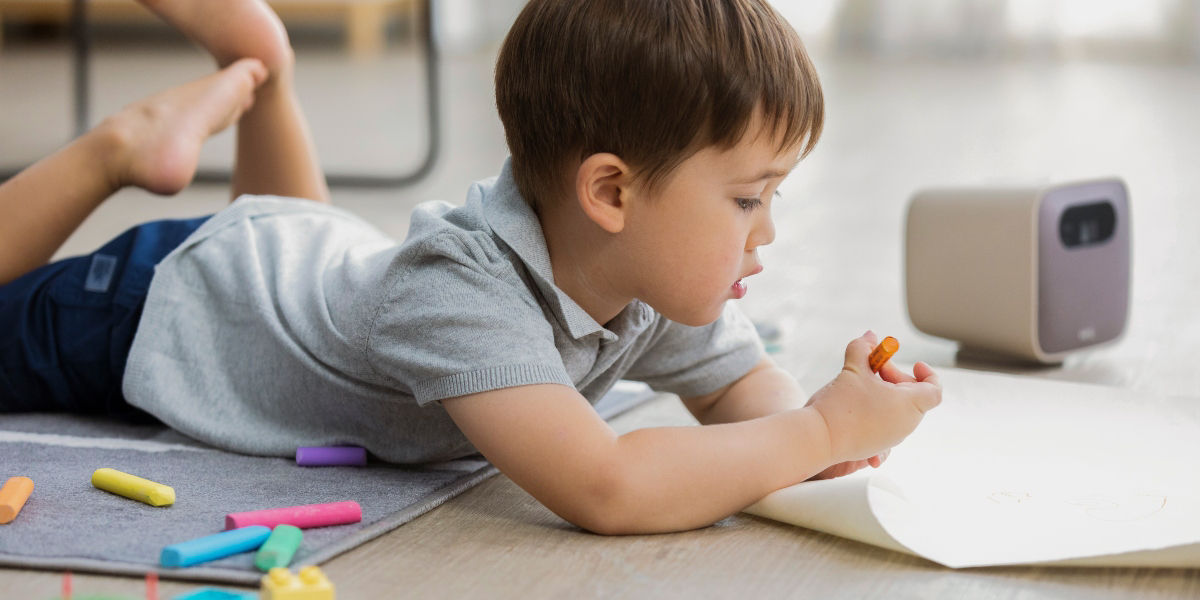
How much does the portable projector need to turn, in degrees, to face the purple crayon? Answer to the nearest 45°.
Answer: approximately 90° to its right

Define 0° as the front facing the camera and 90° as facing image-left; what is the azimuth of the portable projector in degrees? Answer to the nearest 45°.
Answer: approximately 315°

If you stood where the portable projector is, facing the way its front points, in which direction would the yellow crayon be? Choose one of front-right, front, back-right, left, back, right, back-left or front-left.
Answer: right

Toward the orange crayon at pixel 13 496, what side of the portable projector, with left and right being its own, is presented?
right

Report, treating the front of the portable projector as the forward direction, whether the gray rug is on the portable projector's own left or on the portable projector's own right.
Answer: on the portable projector's own right

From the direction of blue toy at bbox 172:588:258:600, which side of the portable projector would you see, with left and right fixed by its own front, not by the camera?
right

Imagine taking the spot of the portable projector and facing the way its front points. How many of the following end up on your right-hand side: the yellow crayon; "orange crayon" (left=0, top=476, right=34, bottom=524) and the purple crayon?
3
